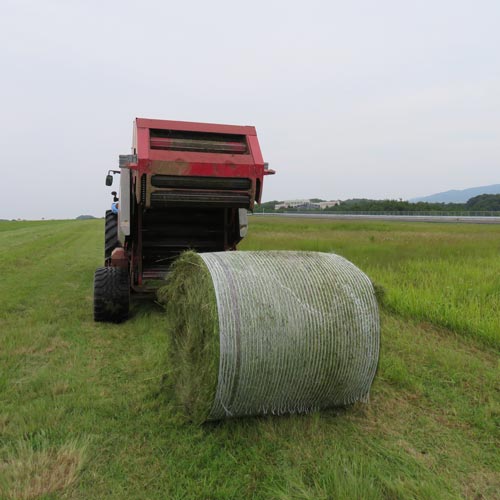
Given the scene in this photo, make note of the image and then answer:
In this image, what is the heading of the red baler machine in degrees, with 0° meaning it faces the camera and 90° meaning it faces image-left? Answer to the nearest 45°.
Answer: approximately 180°

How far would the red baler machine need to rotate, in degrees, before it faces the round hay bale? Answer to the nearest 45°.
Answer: approximately 180°
